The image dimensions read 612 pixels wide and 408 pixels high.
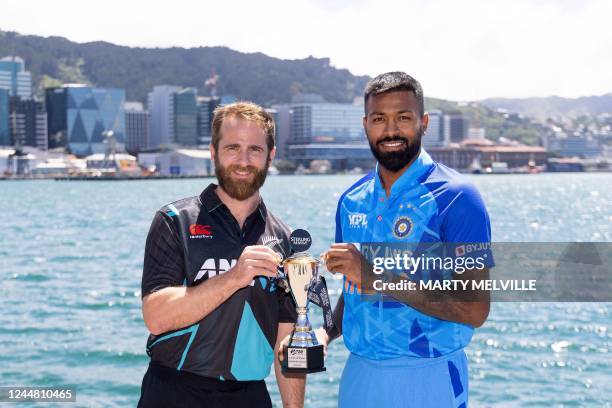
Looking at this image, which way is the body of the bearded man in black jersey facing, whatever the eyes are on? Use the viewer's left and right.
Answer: facing the viewer and to the right of the viewer

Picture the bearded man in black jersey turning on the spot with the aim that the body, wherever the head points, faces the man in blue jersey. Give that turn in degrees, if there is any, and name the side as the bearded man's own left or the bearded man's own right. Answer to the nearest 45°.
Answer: approximately 45° to the bearded man's own left

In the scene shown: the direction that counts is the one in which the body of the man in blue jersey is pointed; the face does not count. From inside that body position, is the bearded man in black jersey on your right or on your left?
on your right

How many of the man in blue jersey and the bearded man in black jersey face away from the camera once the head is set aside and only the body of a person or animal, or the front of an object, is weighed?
0
